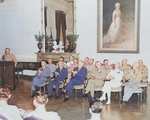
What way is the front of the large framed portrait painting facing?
toward the camera

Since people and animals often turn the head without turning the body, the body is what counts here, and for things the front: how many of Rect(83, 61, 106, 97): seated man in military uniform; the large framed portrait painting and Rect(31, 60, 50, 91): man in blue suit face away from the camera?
0

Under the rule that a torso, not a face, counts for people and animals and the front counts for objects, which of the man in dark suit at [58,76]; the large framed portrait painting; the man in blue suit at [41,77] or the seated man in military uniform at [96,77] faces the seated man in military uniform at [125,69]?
the large framed portrait painting

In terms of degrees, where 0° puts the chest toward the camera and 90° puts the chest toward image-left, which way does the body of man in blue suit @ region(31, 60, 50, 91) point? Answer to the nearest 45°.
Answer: approximately 45°

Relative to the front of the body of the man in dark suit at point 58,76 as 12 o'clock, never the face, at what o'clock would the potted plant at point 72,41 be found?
The potted plant is roughly at 5 o'clock from the man in dark suit.

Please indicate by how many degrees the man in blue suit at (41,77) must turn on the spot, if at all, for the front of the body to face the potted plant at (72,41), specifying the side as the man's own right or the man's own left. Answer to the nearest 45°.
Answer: approximately 180°

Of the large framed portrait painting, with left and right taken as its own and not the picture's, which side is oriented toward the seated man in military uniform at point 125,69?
front

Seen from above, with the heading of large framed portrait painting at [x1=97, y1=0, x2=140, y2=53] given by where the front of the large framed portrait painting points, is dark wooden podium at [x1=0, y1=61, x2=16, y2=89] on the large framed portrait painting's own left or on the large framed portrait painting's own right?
on the large framed portrait painting's own right

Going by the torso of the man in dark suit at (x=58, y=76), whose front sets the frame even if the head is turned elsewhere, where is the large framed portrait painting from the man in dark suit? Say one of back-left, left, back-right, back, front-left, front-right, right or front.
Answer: back

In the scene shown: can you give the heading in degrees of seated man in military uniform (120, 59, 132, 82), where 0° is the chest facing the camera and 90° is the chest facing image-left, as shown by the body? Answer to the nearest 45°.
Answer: approximately 45°

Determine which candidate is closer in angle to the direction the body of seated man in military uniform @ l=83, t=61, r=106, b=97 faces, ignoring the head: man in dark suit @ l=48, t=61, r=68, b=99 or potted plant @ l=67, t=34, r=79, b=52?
the man in dark suit
